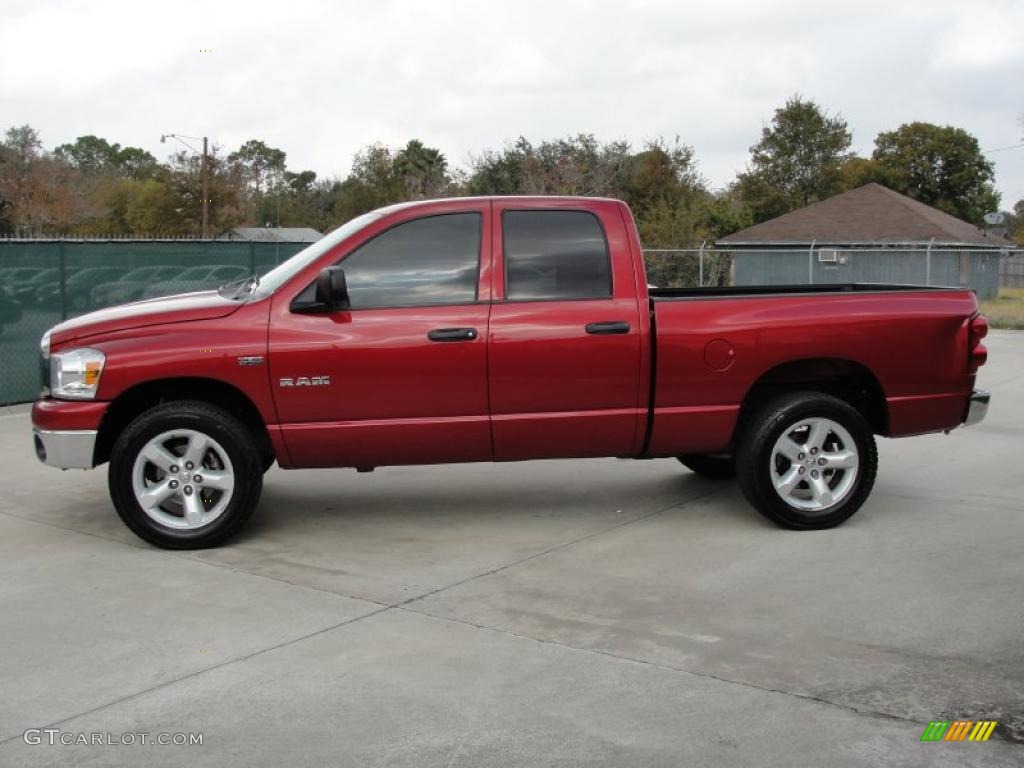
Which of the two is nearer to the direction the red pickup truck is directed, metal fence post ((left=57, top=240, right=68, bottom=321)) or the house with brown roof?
the metal fence post

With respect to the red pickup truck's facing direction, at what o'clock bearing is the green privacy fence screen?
The green privacy fence screen is roughly at 2 o'clock from the red pickup truck.

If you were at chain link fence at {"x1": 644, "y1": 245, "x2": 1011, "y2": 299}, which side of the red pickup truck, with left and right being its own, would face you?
right

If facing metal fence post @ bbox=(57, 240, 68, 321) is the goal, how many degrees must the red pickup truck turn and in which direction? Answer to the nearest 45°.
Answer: approximately 45° to its right

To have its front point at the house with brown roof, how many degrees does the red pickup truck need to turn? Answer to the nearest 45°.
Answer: approximately 90° to its right

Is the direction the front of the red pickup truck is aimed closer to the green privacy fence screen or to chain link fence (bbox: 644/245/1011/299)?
the green privacy fence screen

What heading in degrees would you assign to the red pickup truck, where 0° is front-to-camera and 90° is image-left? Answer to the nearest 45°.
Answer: approximately 90°

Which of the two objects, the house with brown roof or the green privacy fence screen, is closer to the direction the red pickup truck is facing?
the green privacy fence screen

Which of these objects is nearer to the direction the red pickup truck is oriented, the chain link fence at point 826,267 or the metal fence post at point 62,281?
the metal fence post
